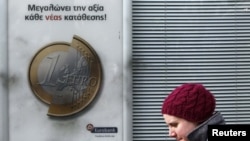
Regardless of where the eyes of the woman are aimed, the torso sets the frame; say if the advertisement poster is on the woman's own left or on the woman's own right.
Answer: on the woman's own right

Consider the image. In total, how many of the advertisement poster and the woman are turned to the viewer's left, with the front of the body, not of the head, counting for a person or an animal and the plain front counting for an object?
1

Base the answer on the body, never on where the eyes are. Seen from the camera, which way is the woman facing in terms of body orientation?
to the viewer's left

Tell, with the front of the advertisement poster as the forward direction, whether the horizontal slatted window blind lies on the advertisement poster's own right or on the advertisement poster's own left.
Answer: on the advertisement poster's own left

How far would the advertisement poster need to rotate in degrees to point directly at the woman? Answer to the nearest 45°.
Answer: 0° — it already faces them

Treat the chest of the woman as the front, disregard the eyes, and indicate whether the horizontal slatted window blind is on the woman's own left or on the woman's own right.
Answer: on the woman's own right
